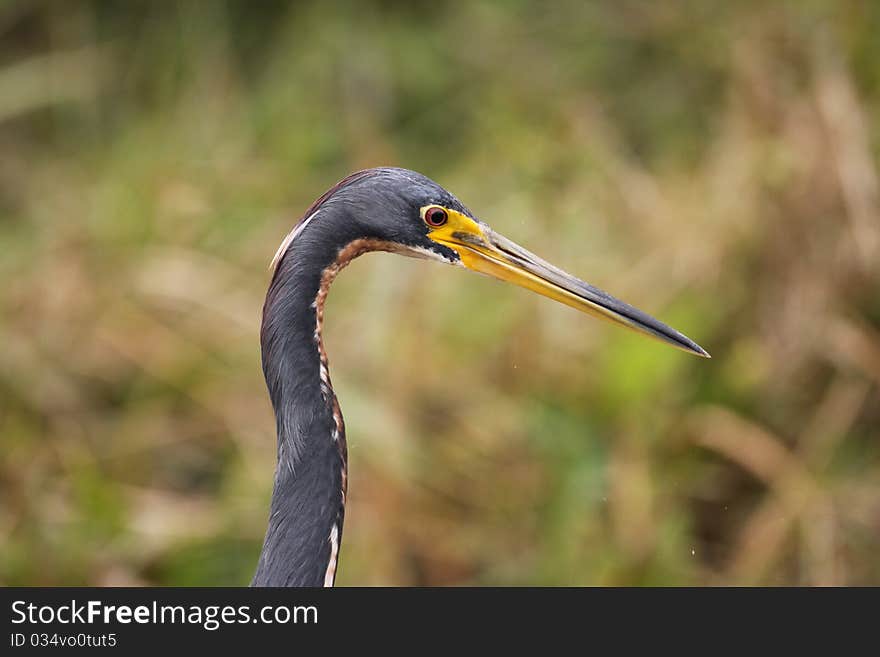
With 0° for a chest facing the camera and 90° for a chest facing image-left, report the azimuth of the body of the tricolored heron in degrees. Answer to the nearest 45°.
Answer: approximately 270°
